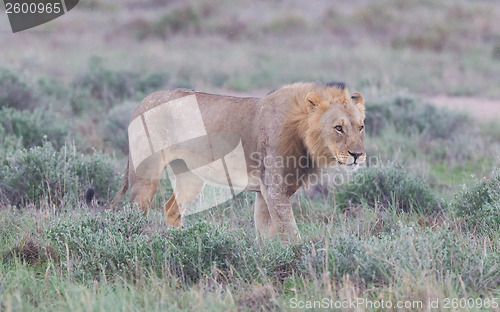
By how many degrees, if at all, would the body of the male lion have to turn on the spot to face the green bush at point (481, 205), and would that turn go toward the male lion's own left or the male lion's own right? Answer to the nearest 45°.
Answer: approximately 45° to the male lion's own left

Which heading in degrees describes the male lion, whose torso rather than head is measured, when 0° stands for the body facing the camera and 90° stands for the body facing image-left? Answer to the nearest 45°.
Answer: approximately 315°

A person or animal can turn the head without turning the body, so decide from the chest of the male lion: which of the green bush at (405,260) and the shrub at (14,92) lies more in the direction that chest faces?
the green bush

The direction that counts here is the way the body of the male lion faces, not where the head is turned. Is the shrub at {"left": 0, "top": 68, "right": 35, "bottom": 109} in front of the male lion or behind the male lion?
behind

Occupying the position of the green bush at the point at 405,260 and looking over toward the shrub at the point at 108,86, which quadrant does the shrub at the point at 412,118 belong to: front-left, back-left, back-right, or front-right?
front-right

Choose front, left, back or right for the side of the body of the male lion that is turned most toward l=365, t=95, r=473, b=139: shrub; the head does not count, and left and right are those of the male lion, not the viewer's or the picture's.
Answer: left

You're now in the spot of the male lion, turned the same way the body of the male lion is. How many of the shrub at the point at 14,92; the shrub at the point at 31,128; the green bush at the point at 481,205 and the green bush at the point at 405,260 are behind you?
2

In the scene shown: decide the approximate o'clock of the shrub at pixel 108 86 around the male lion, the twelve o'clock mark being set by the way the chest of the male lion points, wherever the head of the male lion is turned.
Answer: The shrub is roughly at 7 o'clock from the male lion.

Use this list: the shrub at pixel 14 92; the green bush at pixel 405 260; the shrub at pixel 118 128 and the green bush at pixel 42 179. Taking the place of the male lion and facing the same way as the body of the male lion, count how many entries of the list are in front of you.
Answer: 1

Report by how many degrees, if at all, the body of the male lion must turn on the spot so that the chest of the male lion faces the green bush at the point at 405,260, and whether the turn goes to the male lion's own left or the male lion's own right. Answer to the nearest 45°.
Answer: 0° — it already faces it

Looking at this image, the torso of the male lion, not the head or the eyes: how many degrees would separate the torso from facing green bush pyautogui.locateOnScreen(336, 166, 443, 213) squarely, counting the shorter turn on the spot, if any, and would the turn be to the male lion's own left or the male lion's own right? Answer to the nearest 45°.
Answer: approximately 90° to the male lion's own left

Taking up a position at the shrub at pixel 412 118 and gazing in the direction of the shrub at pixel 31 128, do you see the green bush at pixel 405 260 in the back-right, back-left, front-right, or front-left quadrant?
front-left

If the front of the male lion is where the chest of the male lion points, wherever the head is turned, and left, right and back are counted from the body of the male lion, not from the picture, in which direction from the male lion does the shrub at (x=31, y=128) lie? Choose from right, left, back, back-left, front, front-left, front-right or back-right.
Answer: back
